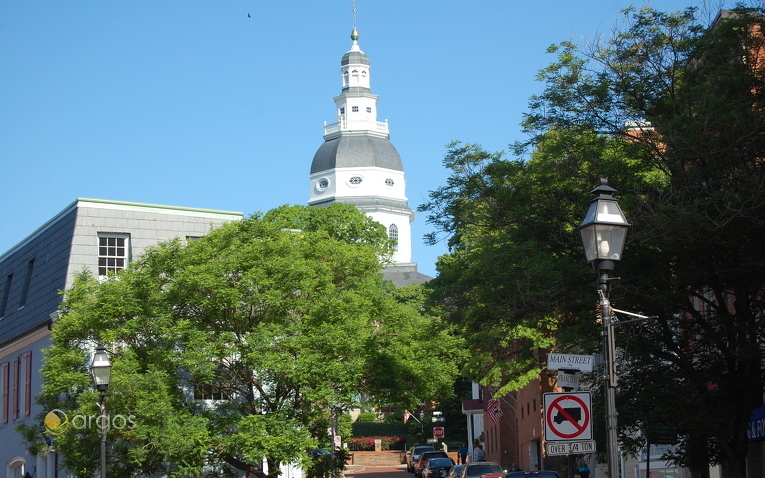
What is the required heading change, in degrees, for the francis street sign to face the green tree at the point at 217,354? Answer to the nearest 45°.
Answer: approximately 135° to its right

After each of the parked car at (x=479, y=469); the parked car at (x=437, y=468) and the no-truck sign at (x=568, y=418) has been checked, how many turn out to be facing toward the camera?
1

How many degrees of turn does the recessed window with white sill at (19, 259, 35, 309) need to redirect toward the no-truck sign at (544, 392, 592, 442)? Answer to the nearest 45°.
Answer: approximately 45° to its left

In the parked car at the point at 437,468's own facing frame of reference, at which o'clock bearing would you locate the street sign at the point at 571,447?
The street sign is roughly at 6 o'clock from the parked car.

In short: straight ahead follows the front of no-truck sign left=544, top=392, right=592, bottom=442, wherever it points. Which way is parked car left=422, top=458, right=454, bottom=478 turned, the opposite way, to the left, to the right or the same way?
the opposite way

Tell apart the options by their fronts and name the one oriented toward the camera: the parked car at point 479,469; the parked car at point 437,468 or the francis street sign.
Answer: the francis street sign

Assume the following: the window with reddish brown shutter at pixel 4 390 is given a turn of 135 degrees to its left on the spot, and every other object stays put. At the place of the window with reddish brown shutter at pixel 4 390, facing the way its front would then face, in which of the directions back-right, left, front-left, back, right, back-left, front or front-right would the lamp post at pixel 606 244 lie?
right

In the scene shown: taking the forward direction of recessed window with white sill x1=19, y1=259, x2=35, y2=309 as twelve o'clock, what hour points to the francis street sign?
The francis street sign is roughly at 10 o'clock from the recessed window with white sill.

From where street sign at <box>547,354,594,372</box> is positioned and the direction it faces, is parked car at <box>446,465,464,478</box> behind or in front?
behind

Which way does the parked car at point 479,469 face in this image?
away from the camera

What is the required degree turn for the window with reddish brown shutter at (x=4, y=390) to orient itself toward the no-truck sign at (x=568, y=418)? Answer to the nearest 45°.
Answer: approximately 45° to its left

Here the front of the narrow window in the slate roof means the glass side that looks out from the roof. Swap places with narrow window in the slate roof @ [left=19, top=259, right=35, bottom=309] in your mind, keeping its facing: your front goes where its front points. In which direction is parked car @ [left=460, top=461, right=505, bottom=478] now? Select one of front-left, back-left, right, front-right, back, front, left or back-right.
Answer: left

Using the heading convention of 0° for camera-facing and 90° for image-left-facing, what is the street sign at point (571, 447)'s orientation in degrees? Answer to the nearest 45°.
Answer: approximately 0°

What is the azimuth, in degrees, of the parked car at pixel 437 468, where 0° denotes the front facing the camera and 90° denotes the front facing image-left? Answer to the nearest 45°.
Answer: approximately 180°
